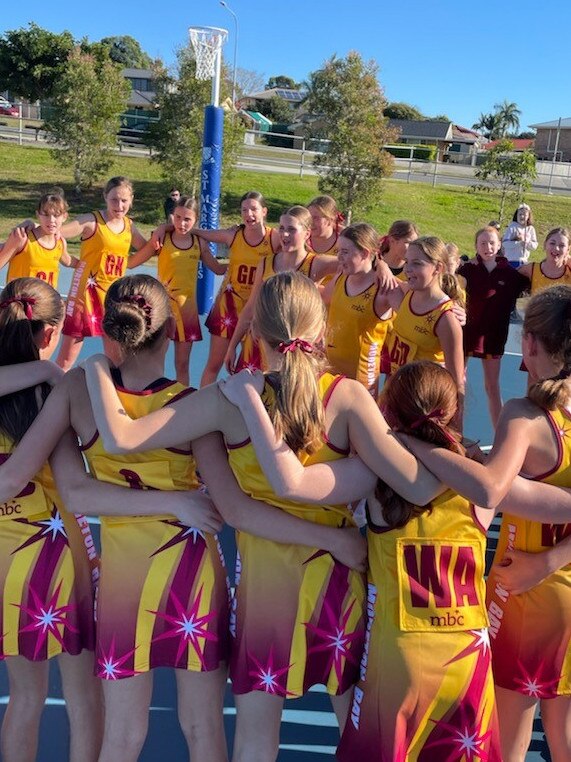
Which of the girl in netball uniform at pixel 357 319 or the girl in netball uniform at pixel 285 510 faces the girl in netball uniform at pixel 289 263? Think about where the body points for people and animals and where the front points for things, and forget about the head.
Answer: the girl in netball uniform at pixel 285 510

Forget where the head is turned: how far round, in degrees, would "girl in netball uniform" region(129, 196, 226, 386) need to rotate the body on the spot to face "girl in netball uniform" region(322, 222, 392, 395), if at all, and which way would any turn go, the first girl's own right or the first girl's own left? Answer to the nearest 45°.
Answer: approximately 45° to the first girl's own left

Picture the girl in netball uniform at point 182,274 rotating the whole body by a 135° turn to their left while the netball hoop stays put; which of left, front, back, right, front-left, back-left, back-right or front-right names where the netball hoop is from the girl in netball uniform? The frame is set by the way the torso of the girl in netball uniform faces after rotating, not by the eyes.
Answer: front-left

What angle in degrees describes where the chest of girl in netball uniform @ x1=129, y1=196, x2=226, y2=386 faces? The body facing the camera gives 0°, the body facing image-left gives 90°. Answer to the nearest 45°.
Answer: approximately 0°

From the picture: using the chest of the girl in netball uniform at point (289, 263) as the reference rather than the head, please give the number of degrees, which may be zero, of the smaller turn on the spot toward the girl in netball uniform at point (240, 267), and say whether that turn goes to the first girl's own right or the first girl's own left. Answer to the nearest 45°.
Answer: approximately 135° to the first girl's own right

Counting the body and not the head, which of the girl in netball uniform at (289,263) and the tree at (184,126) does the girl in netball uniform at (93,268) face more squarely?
the girl in netball uniform

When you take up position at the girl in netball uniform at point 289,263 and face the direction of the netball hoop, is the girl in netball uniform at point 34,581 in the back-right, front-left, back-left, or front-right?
back-left

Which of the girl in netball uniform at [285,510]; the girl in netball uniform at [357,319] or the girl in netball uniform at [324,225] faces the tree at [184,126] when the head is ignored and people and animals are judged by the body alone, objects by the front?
the girl in netball uniform at [285,510]

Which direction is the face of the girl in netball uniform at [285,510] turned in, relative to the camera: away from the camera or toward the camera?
away from the camera

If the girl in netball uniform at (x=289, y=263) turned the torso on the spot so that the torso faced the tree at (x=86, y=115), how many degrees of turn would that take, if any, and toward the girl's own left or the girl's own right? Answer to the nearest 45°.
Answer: approximately 135° to the girl's own right

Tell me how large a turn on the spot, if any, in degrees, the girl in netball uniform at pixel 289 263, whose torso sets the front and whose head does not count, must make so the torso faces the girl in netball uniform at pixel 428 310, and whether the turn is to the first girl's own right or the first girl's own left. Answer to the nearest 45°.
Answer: approximately 90° to the first girl's own left

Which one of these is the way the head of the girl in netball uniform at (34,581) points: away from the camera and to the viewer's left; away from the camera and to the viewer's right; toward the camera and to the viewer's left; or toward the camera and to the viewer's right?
away from the camera and to the viewer's right

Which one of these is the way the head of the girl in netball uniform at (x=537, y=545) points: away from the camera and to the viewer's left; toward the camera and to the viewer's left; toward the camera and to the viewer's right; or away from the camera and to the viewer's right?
away from the camera and to the viewer's left
